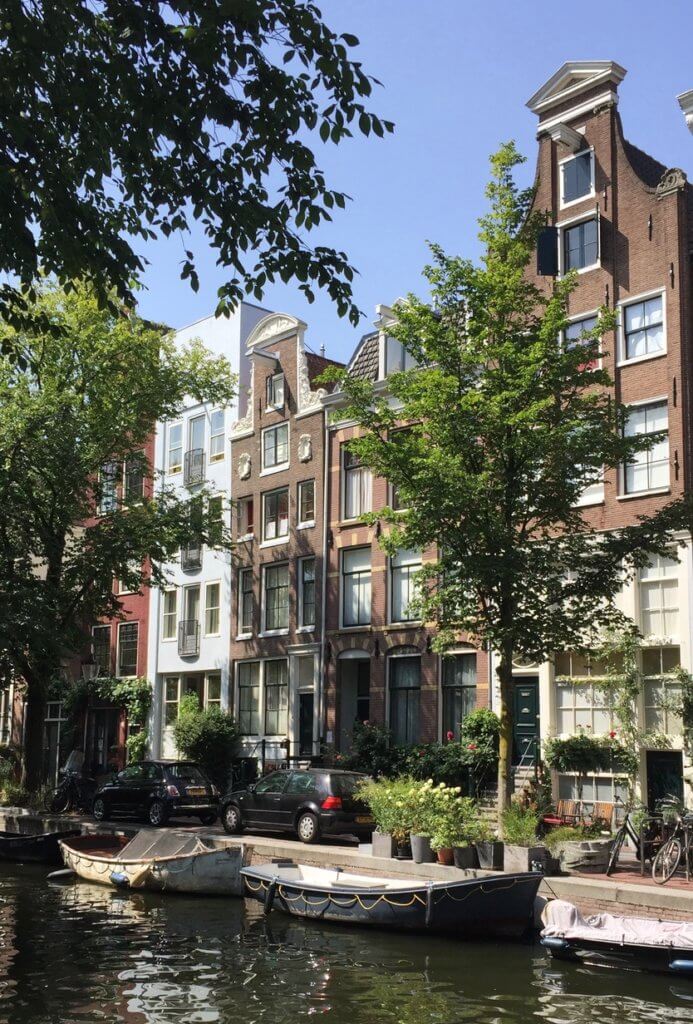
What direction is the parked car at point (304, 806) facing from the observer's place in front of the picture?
facing away from the viewer and to the left of the viewer

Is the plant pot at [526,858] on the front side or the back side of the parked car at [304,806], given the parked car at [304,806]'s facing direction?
on the back side

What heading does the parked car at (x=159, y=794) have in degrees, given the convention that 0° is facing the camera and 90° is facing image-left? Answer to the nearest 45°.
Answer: approximately 135°

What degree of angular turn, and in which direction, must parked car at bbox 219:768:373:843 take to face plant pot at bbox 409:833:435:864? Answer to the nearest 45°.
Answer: approximately 135° to its left

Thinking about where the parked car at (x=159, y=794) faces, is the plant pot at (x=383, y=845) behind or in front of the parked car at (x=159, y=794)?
behind

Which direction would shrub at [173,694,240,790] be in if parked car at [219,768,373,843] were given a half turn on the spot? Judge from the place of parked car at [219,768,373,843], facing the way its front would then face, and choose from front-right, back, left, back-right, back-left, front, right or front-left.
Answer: back-left

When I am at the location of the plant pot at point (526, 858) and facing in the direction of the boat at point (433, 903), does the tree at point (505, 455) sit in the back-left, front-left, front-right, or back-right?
back-right
